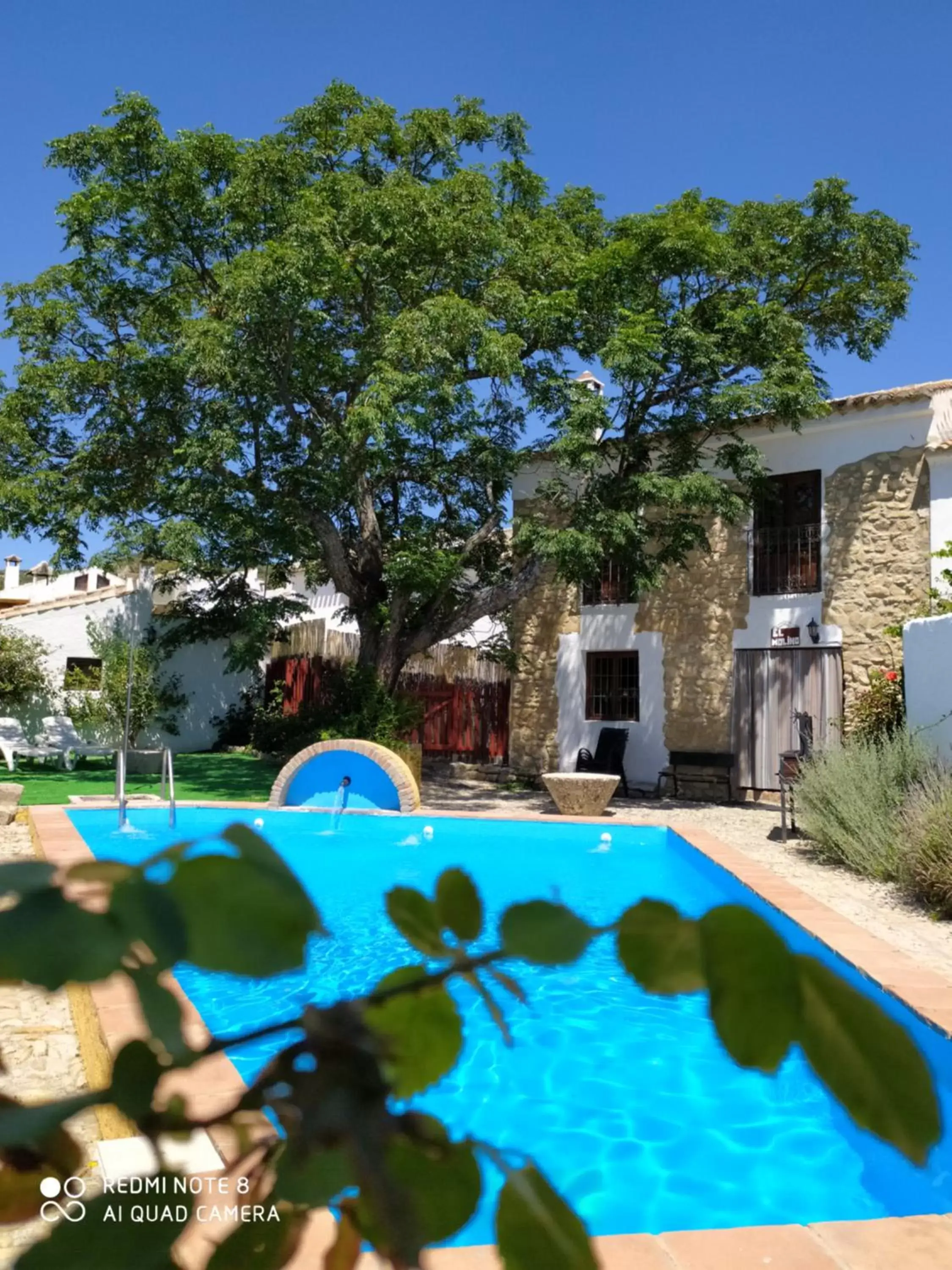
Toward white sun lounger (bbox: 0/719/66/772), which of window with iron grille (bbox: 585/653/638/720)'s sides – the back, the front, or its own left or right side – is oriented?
right

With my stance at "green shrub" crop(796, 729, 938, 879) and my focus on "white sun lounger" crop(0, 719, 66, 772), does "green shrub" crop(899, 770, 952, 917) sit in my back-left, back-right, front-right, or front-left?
back-left

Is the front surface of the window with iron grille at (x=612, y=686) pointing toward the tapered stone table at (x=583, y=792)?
yes

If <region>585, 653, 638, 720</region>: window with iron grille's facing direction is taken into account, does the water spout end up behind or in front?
in front

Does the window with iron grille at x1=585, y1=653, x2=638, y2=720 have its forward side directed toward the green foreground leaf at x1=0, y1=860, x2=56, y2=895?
yes

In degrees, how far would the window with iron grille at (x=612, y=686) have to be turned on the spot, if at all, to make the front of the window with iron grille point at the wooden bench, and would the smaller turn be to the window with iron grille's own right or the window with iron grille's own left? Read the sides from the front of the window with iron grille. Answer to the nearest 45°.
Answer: approximately 45° to the window with iron grille's own left

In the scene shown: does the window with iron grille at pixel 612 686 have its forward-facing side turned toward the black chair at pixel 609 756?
yes

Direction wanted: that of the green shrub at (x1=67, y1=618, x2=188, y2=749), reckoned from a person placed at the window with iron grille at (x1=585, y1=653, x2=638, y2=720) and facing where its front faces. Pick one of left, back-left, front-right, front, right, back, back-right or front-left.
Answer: right

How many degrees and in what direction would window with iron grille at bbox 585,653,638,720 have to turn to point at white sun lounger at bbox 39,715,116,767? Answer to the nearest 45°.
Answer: approximately 90° to its right

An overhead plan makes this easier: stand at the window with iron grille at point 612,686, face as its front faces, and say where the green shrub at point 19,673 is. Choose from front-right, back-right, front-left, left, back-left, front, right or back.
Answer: right

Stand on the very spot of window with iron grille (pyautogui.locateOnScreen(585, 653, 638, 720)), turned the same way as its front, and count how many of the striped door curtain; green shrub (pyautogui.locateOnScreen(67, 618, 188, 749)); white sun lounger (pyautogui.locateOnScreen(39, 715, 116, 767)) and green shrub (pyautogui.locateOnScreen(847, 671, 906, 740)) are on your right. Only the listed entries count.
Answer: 2

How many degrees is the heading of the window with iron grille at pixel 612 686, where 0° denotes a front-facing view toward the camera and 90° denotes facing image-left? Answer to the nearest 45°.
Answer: approximately 0°
